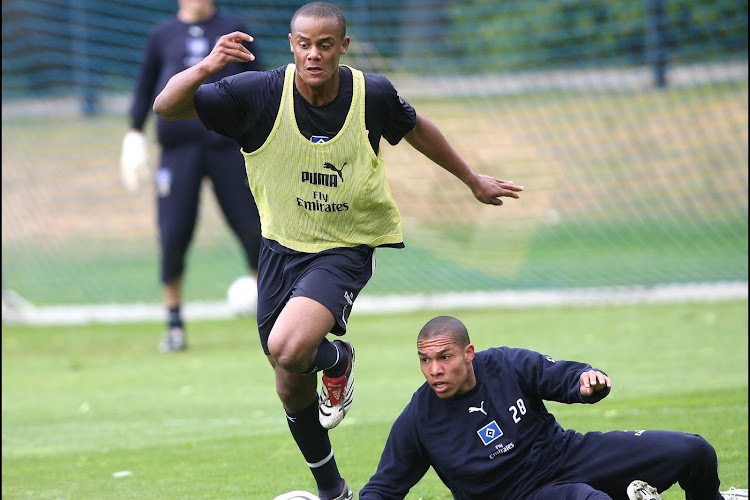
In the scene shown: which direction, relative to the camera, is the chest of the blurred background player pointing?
toward the camera
